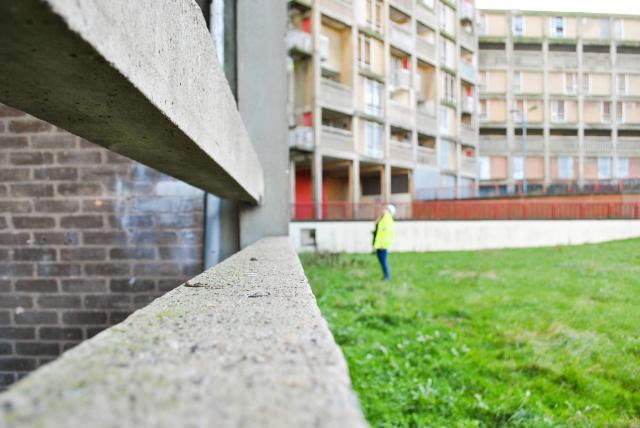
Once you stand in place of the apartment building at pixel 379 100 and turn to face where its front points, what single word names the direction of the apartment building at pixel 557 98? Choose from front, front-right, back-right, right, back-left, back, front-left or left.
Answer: left

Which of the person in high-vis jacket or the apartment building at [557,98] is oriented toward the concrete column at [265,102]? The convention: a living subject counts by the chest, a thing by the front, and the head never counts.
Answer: the apartment building

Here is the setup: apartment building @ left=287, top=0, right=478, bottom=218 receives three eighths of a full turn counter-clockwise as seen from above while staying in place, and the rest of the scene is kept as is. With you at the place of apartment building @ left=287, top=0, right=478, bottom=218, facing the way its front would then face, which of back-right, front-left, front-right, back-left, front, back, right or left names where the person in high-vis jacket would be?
back

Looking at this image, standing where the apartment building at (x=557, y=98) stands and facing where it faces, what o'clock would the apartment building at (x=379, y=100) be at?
the apartment building at (x=379, y=100) is roughly at 1 o'clock from the apartment building at (x=557, y=98).

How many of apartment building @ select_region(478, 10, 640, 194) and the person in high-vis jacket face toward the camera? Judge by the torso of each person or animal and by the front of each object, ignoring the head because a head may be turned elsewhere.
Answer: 1

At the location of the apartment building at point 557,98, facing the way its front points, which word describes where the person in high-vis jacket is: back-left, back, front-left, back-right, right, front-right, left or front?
front

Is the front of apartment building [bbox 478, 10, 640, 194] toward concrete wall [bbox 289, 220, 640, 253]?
yes

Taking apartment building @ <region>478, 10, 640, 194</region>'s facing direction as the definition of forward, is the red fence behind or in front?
in front

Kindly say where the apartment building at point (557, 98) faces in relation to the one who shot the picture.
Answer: facing the viewer

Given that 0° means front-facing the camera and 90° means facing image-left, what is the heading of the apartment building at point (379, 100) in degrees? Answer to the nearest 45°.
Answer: approximately 315°

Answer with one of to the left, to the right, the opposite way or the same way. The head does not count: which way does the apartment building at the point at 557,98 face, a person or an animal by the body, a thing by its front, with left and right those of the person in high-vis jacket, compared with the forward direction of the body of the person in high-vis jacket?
to the right
